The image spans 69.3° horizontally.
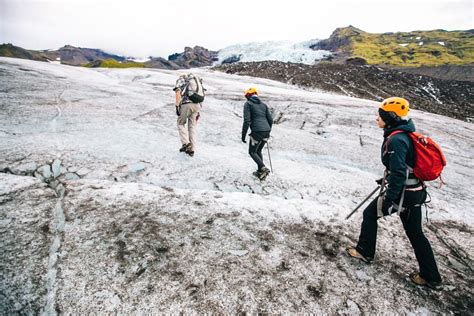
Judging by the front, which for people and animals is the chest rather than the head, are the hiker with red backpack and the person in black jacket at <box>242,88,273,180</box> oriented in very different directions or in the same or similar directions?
same or similar directions

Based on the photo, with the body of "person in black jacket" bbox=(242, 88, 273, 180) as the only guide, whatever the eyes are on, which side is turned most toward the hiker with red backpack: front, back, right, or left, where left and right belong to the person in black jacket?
back

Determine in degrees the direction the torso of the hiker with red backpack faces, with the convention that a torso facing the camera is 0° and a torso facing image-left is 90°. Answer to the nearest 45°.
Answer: approximately 90°

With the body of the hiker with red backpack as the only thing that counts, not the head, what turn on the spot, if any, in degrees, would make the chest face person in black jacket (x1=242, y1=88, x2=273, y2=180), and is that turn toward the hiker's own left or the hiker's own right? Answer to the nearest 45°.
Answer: approximately 45° to the hiker's own right

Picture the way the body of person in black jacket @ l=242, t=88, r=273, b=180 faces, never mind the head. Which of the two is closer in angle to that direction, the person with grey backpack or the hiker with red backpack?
the person with grey backpack

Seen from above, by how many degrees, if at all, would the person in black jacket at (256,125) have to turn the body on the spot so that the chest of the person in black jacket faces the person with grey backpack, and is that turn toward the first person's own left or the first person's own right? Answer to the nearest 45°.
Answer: approximately 45° to the first person's own left

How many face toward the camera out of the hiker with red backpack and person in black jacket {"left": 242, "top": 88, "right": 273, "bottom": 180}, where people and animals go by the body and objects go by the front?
0

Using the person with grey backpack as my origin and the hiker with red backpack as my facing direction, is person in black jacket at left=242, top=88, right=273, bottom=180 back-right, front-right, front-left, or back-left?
front-left

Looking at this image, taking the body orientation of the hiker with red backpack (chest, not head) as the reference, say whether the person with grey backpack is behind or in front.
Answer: in front

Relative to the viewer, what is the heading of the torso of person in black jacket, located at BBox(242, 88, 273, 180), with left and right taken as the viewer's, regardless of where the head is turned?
facing away from the viewer and to the left of the viewer
